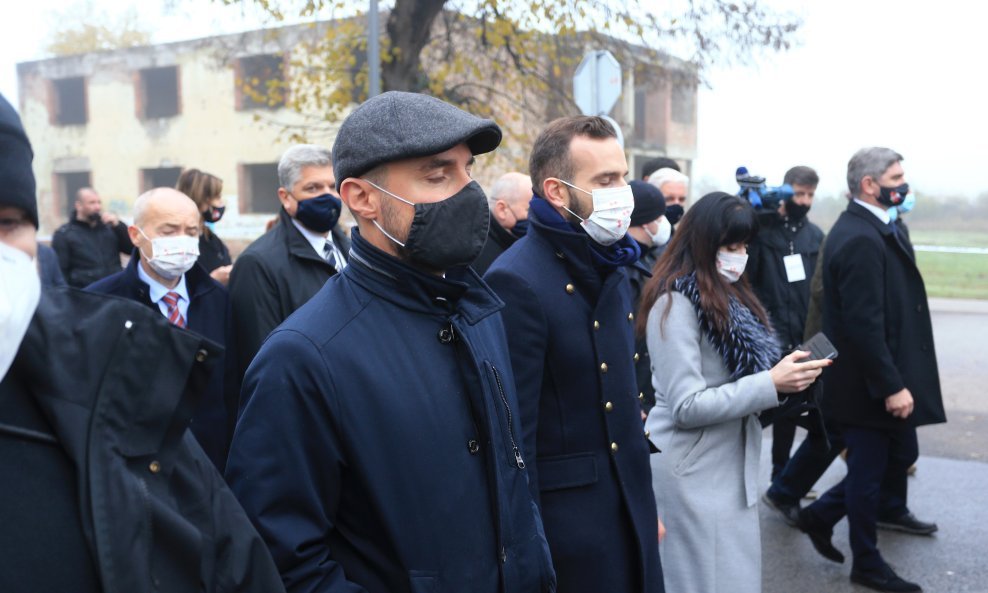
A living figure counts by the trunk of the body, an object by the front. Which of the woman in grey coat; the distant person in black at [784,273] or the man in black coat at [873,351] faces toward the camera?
the distant person in black

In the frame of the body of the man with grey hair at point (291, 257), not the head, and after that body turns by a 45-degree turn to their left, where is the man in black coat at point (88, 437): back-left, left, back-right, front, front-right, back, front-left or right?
right

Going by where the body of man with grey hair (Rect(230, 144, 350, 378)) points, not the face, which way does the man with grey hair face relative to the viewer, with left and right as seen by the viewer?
facing the viewer and to the right of the viewer

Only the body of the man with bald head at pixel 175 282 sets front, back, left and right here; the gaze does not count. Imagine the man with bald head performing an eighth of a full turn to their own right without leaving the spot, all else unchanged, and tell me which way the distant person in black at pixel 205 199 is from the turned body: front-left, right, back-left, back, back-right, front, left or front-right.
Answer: back

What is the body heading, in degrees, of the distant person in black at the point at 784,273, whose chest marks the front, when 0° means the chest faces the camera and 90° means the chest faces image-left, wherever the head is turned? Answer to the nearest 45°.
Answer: approximately 0°
